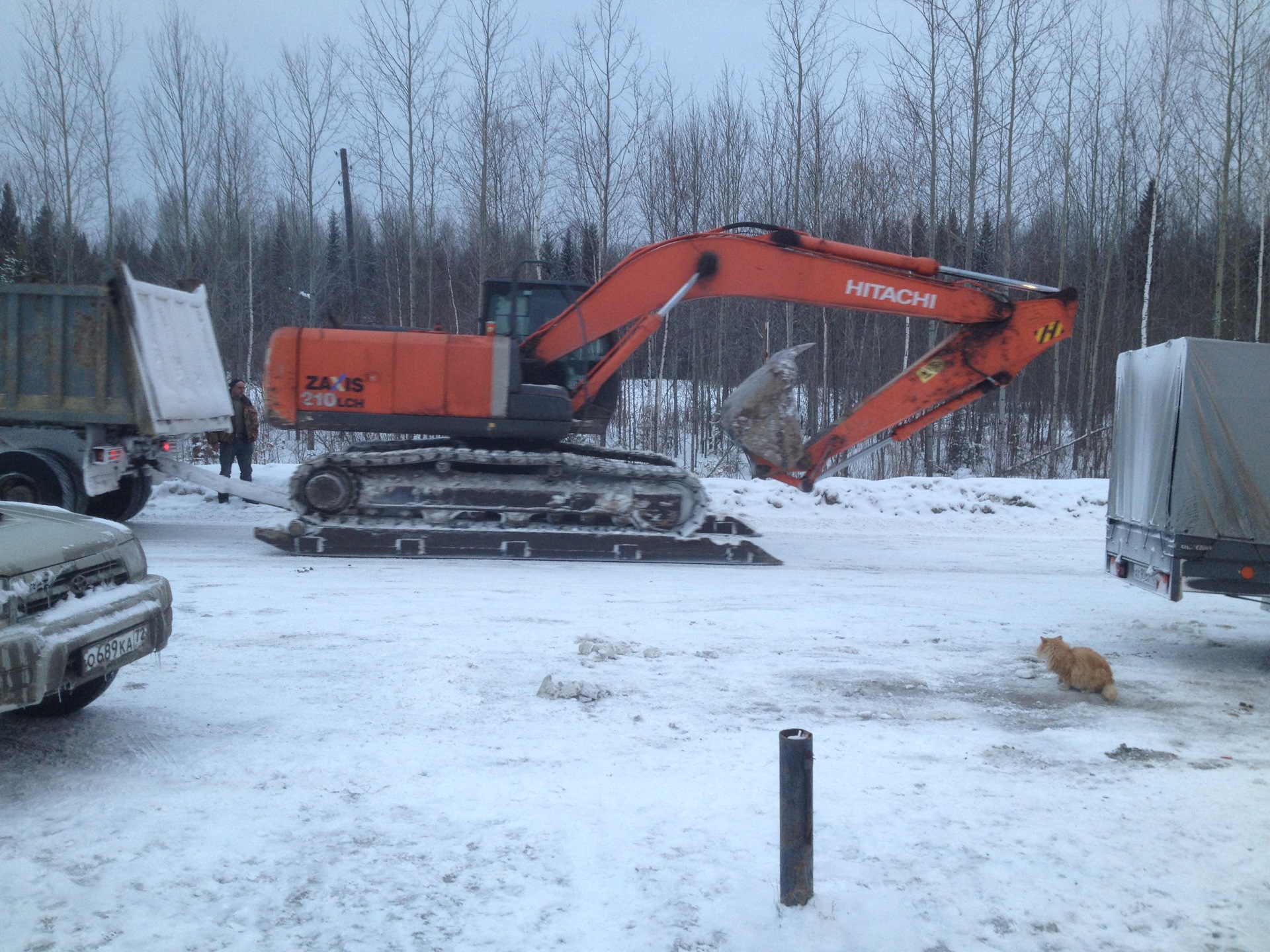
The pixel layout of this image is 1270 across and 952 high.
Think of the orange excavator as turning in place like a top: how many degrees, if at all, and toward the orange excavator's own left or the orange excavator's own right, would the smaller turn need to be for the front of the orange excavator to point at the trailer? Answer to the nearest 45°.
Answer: approximately 45° to the orange excavator's own right

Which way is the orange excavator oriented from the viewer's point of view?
to the viewer's right

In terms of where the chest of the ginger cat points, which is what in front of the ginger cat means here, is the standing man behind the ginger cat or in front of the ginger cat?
in front

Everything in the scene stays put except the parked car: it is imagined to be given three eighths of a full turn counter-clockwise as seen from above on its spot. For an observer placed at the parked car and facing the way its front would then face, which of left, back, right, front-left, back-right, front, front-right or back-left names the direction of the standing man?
front

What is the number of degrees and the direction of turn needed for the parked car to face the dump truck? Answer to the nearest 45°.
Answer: approximately 135° to its left

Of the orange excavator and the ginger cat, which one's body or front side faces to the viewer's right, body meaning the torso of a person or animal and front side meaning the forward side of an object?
the orange excavator

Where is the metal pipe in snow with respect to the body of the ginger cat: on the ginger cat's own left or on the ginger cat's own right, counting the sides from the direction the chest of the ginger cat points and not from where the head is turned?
on the ginger cat's own left

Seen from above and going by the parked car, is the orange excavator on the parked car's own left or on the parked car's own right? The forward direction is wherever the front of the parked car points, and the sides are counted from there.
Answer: on the parked car's own left

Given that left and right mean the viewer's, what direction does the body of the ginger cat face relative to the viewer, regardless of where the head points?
facing away from the viewer and to the left of the viewer

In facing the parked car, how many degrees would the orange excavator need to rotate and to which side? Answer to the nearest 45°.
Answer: approximately 90° to its right

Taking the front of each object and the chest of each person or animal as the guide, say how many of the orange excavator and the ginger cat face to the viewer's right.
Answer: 1

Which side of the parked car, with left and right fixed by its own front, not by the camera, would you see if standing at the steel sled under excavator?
left

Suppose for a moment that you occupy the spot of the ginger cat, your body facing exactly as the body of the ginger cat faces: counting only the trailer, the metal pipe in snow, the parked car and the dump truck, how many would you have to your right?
1

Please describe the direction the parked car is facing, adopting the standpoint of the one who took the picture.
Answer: facing the viewer and to the right of the viewer

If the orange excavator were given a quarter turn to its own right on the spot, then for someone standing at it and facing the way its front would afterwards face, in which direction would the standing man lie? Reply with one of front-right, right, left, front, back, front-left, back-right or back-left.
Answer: back-right
